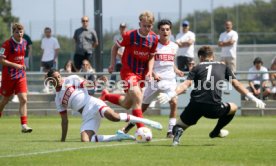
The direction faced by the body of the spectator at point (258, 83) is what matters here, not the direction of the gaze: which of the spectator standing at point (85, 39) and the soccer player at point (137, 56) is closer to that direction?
the soccer player

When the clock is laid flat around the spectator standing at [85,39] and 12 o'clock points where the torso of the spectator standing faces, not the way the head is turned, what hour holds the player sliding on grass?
The player sliding on grass is roughly at 12 o'clock from the spectator standing.

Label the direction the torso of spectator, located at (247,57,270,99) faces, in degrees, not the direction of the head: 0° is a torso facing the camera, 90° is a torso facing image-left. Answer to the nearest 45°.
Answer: approximately 0°

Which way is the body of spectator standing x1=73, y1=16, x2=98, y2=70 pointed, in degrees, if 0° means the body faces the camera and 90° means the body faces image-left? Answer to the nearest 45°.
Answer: approximately 0°

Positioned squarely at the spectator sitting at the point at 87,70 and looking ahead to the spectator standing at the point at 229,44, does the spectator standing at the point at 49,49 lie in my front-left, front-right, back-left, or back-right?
back-left

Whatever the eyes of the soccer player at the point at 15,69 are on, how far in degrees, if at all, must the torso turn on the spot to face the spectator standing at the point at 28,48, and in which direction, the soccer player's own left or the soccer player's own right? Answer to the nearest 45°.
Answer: approximately 135° to the soccer player's own left
